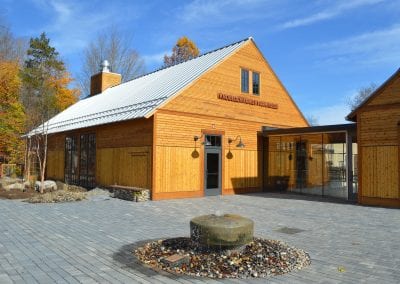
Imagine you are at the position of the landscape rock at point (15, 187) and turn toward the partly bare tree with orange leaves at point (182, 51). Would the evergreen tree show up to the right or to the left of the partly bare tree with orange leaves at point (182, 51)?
left

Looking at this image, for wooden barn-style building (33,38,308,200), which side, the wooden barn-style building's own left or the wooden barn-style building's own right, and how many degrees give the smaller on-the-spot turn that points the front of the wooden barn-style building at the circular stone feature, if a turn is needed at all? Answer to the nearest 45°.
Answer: approximately 45° to the wooden barn-style building's own right

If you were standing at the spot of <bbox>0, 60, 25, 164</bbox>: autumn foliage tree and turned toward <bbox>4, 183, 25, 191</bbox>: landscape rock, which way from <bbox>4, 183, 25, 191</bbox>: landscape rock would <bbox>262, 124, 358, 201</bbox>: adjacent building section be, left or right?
left

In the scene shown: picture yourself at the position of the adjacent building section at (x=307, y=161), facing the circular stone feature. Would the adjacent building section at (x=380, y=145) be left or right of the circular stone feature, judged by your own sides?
left

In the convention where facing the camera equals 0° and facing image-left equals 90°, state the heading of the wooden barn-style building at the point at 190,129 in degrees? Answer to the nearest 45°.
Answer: approximately 315°

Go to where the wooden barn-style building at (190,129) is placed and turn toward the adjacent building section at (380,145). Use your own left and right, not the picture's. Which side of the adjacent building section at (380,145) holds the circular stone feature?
right

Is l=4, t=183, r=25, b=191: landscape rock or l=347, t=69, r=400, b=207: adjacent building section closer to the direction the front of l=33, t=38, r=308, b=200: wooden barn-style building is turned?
the adjacent building section

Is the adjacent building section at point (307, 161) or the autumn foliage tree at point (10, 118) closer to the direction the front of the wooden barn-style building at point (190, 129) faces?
the adjacent building section

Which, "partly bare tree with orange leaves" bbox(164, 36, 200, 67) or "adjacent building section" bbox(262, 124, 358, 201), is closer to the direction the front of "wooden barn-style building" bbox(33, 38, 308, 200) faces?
the adjacent building section

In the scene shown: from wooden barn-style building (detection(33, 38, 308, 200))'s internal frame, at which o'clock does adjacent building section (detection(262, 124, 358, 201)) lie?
The adjacent building section is roughly at 10 o'clock from the wooden barn-style building.
